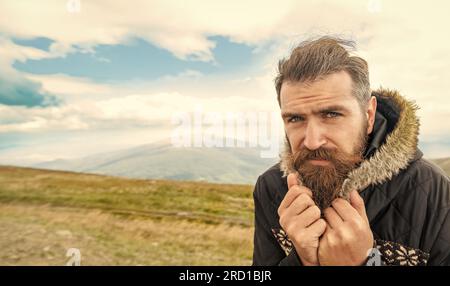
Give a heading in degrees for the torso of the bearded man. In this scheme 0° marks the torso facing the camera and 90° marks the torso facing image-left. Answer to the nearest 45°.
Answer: approximately 45°
